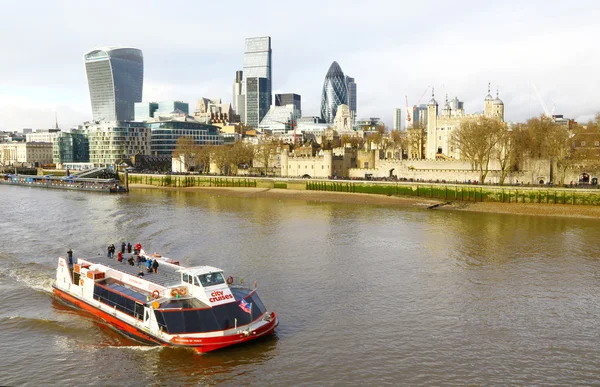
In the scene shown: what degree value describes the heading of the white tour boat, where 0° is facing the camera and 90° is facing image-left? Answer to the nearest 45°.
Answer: approximately 315°
